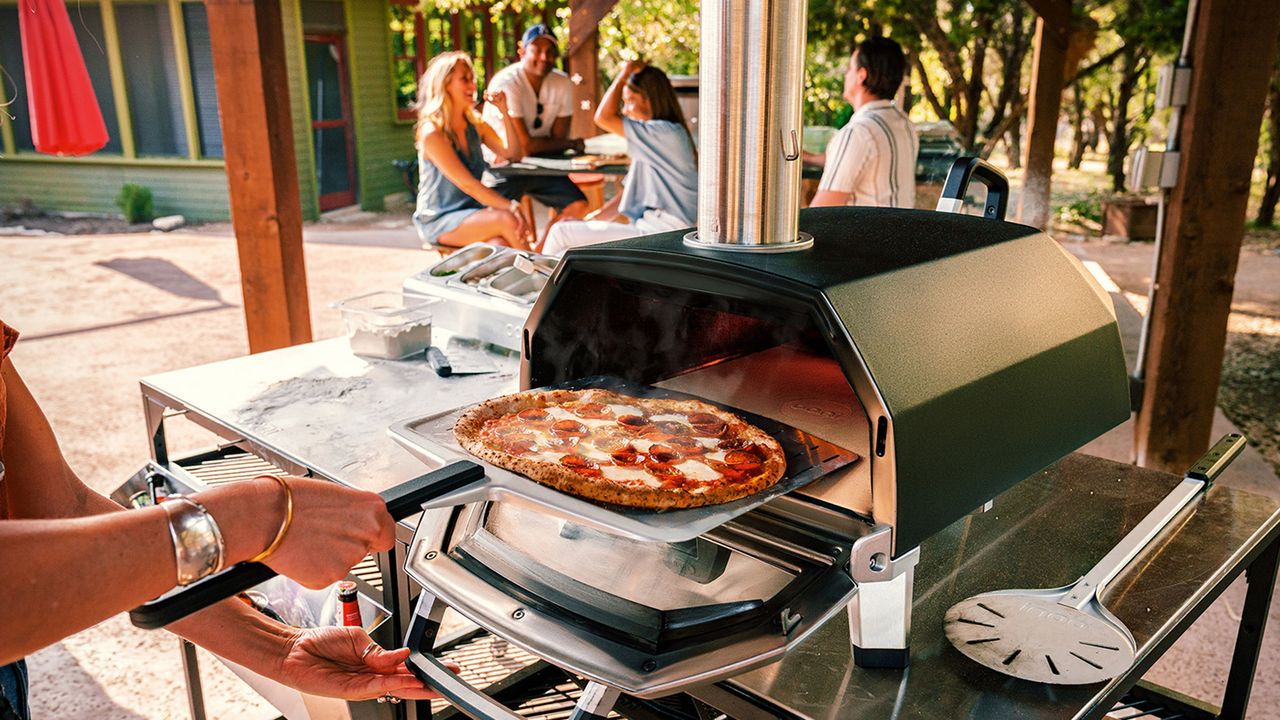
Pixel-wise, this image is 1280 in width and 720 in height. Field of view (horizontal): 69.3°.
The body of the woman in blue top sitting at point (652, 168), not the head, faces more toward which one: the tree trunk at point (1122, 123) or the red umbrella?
the red umbrella

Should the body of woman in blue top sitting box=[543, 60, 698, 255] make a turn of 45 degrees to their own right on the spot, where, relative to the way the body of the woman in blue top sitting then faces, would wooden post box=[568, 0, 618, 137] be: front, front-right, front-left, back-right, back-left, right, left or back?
front-right

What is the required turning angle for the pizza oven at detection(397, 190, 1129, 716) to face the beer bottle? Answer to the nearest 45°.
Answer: approximately 45° to its right

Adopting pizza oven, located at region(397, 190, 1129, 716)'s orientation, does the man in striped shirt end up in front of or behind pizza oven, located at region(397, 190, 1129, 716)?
behind

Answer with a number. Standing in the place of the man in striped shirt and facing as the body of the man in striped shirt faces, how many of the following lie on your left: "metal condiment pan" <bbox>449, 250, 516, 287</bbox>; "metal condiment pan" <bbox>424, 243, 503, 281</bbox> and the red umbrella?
3

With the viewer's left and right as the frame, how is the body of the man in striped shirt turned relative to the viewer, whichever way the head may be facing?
facing away from the viewer and to the left of the viewer

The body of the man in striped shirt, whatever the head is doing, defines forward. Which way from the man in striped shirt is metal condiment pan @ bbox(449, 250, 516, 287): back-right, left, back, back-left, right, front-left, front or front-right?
left

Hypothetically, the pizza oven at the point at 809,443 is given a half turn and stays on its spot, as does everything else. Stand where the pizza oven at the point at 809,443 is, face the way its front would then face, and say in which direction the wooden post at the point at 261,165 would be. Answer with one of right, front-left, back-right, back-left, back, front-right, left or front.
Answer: left

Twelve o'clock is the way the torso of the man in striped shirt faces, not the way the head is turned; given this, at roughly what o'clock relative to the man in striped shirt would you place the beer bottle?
The beer bottle is roughly at 8 o'clock from the man in striped shirt.

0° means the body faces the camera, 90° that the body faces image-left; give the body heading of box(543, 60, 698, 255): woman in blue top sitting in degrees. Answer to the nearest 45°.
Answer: approximately 90°

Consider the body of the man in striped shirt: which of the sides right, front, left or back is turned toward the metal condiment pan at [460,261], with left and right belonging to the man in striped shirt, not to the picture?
left

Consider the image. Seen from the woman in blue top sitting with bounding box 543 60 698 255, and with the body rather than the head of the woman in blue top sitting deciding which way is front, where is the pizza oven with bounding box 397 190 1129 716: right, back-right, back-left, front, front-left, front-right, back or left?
left

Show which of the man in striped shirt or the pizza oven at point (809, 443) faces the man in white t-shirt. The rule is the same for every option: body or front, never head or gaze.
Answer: the man in striped shirt

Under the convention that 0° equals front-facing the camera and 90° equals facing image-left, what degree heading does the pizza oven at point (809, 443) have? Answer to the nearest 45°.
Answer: approximately 45°

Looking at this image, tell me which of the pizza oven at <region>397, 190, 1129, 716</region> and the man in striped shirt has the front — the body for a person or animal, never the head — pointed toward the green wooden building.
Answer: the man in striped shirt

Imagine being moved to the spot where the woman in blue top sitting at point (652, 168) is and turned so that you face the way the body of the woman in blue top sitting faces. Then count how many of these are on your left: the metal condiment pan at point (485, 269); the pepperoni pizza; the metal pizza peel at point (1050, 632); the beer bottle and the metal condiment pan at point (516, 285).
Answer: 5

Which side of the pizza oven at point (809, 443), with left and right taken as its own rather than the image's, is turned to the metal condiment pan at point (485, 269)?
right

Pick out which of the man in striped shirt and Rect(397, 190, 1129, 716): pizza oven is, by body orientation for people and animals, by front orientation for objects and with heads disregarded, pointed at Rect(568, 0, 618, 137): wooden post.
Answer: the man in striped shirt

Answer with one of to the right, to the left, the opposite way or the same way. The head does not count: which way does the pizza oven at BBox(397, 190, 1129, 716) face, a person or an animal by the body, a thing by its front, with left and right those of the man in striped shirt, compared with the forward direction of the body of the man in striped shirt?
to the left
